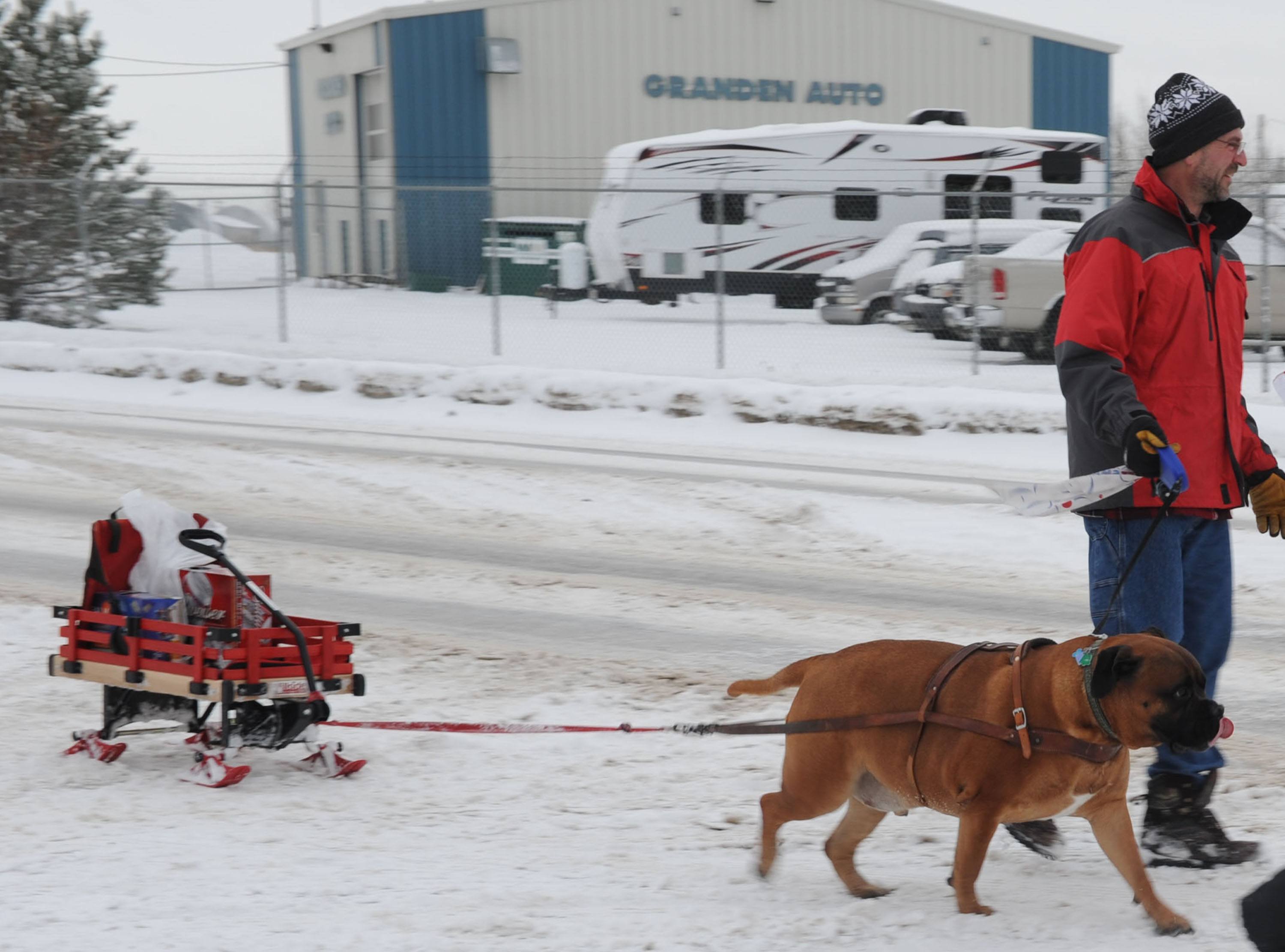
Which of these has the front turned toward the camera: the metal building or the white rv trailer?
the metal building

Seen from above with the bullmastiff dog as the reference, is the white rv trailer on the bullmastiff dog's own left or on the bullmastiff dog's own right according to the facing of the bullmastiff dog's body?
on the bullmastiff dog's own left

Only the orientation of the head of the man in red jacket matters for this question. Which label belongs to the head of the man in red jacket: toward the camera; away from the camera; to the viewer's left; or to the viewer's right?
to the viewer's right

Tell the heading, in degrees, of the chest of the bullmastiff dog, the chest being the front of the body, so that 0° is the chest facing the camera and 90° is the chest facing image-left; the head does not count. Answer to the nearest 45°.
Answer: approximately 270°

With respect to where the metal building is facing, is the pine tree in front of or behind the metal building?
in front

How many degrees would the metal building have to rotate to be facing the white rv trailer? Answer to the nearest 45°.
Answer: approximately 45° to its left

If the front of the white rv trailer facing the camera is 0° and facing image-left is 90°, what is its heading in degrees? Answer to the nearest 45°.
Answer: approximately 90°

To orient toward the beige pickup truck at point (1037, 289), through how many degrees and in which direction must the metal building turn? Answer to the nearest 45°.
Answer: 0° — it already faces it

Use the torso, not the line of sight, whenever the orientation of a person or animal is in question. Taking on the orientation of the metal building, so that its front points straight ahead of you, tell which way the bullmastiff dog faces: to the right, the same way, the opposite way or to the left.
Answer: to the left

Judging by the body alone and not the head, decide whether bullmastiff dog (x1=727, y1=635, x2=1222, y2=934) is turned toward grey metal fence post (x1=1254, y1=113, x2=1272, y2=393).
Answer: no

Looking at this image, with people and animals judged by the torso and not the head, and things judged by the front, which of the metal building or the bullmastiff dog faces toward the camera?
the metal building

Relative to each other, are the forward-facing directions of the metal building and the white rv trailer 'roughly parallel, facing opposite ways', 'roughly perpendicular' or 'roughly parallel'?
roughly perpendicular

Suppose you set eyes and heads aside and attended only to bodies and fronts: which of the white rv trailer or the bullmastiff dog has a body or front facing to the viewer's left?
the white rv trailer

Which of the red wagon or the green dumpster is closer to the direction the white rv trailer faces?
the green dumpster

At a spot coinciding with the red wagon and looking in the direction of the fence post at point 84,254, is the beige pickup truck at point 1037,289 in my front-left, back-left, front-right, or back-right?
front-right

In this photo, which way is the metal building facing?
toward the camera
